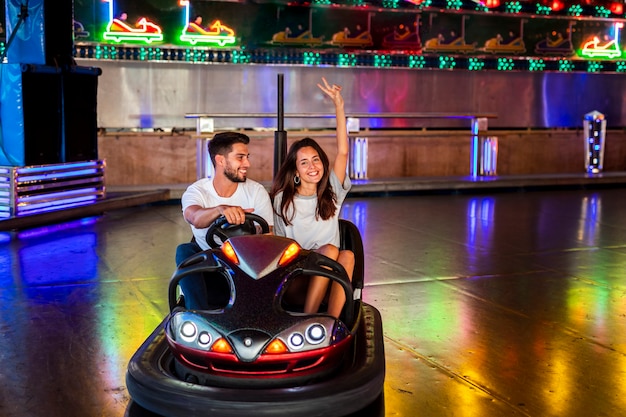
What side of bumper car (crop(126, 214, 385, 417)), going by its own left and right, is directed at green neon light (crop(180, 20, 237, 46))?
back

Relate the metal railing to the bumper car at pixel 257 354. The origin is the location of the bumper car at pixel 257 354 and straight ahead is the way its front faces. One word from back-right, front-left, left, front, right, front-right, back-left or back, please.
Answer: back

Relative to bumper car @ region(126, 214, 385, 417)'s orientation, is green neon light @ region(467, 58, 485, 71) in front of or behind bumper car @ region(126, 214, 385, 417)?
behind

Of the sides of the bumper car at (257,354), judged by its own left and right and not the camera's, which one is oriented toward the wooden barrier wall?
back

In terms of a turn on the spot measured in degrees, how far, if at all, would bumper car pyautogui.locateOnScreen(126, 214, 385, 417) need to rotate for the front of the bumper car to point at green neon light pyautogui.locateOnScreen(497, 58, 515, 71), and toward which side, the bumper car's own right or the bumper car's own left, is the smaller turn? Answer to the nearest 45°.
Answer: approximately 180°

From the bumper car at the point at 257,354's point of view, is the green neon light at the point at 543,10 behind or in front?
behind

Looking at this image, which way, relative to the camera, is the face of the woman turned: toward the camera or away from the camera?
toward the camera

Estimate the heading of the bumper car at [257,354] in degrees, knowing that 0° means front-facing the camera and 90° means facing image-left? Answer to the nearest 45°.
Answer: approximately 0°

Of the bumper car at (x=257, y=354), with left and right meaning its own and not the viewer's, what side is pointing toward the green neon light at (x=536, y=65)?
back

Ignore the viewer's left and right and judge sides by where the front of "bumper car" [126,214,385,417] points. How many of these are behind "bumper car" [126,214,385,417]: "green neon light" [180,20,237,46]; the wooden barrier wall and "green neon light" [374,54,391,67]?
3

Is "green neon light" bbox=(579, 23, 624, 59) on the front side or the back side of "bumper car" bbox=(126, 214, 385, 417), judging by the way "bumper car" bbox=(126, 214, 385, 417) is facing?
on the back side

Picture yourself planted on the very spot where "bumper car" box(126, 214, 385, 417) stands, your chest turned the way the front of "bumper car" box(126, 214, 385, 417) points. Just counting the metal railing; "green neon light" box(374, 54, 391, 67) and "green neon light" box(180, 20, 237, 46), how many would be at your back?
3

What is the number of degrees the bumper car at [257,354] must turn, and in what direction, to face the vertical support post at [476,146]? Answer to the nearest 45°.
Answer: approximately 180°
